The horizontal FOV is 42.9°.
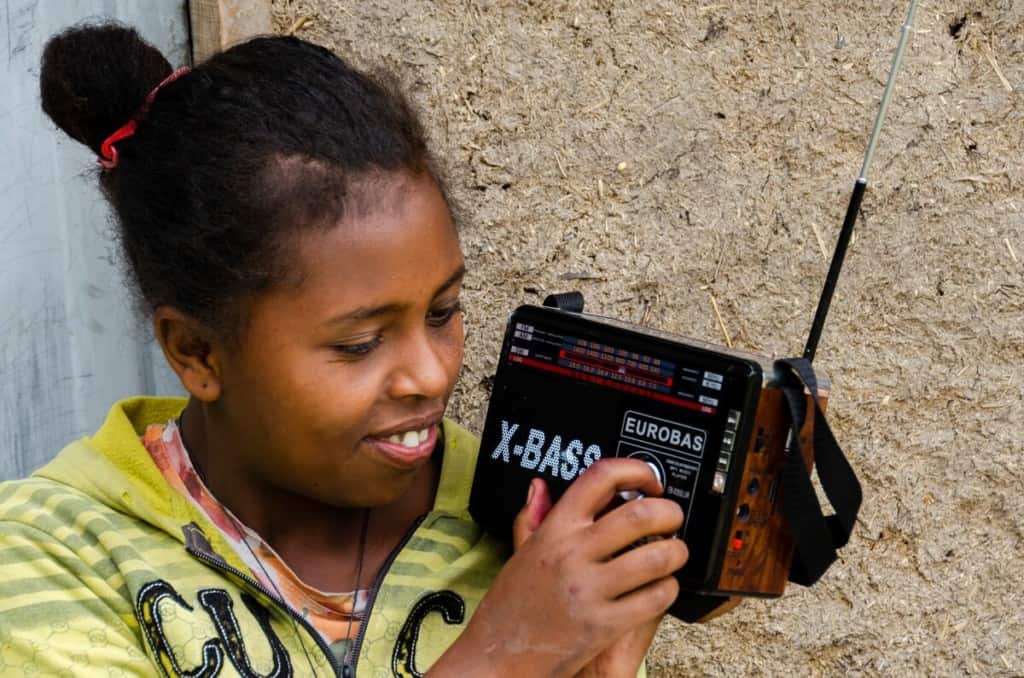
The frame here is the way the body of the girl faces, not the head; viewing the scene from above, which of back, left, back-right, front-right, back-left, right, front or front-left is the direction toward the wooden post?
back-left

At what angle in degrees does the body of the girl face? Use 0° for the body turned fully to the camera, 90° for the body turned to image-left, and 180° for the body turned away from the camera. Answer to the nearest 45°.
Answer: approximately 315°
